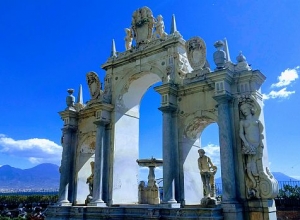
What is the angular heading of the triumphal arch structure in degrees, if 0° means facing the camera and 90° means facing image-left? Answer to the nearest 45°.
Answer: approximately 45°
